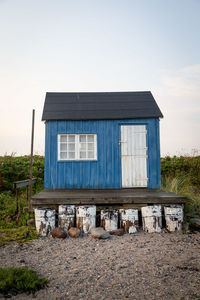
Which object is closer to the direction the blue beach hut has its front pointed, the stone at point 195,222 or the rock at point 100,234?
the rock

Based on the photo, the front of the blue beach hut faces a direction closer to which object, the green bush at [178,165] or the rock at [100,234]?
the rock

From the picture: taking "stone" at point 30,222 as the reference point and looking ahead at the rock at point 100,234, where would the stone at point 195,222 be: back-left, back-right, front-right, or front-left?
front-left

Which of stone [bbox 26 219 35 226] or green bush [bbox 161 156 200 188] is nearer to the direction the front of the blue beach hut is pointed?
the stone

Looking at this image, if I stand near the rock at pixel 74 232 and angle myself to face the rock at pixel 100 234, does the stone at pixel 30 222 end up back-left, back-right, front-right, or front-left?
back-left

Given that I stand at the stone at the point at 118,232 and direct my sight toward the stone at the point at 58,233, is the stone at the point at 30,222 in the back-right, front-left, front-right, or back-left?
front-right

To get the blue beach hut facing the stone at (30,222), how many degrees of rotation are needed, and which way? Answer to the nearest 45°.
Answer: approximately 45° to its right

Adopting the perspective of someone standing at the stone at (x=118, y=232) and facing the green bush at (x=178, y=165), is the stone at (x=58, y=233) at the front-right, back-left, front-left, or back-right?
back-left

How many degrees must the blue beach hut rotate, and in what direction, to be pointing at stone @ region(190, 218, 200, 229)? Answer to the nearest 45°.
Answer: approximately 45° to its left

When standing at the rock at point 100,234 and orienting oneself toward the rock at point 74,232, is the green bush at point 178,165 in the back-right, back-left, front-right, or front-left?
back-right

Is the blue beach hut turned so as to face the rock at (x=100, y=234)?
yes

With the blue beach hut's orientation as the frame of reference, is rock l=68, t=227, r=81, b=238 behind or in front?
in front

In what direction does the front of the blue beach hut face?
toward the camera

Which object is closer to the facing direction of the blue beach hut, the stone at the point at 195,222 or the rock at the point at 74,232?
the rock

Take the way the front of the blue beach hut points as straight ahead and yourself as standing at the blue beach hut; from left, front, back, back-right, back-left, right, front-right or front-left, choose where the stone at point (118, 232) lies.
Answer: front
